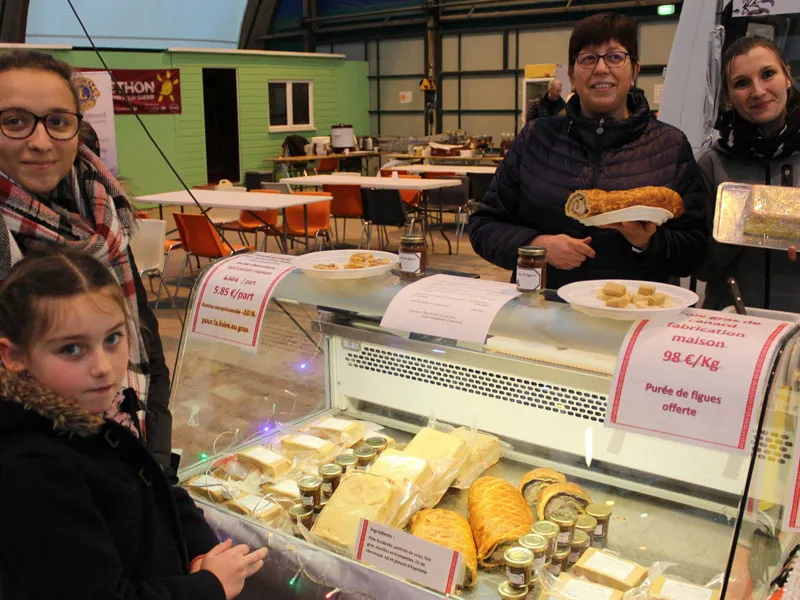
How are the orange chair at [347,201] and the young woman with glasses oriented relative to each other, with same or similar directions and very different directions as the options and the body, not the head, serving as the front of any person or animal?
very different directions

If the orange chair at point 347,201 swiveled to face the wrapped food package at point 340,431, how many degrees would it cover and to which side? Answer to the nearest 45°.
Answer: approximately 180°

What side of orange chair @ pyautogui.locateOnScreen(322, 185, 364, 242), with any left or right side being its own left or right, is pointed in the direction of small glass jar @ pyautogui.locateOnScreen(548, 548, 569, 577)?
back

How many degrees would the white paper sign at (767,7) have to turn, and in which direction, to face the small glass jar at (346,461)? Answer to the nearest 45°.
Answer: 0° — it already faces it

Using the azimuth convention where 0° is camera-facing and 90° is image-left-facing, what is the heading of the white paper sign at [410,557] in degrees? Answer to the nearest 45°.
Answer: approximately 0°

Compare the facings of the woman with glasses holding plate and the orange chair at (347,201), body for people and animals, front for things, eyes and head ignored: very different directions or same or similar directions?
very different directions

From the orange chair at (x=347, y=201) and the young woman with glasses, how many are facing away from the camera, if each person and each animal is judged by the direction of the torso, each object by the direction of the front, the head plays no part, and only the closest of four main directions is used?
1

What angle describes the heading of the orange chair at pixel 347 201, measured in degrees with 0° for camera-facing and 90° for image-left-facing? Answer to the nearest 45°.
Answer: approximately 180°
